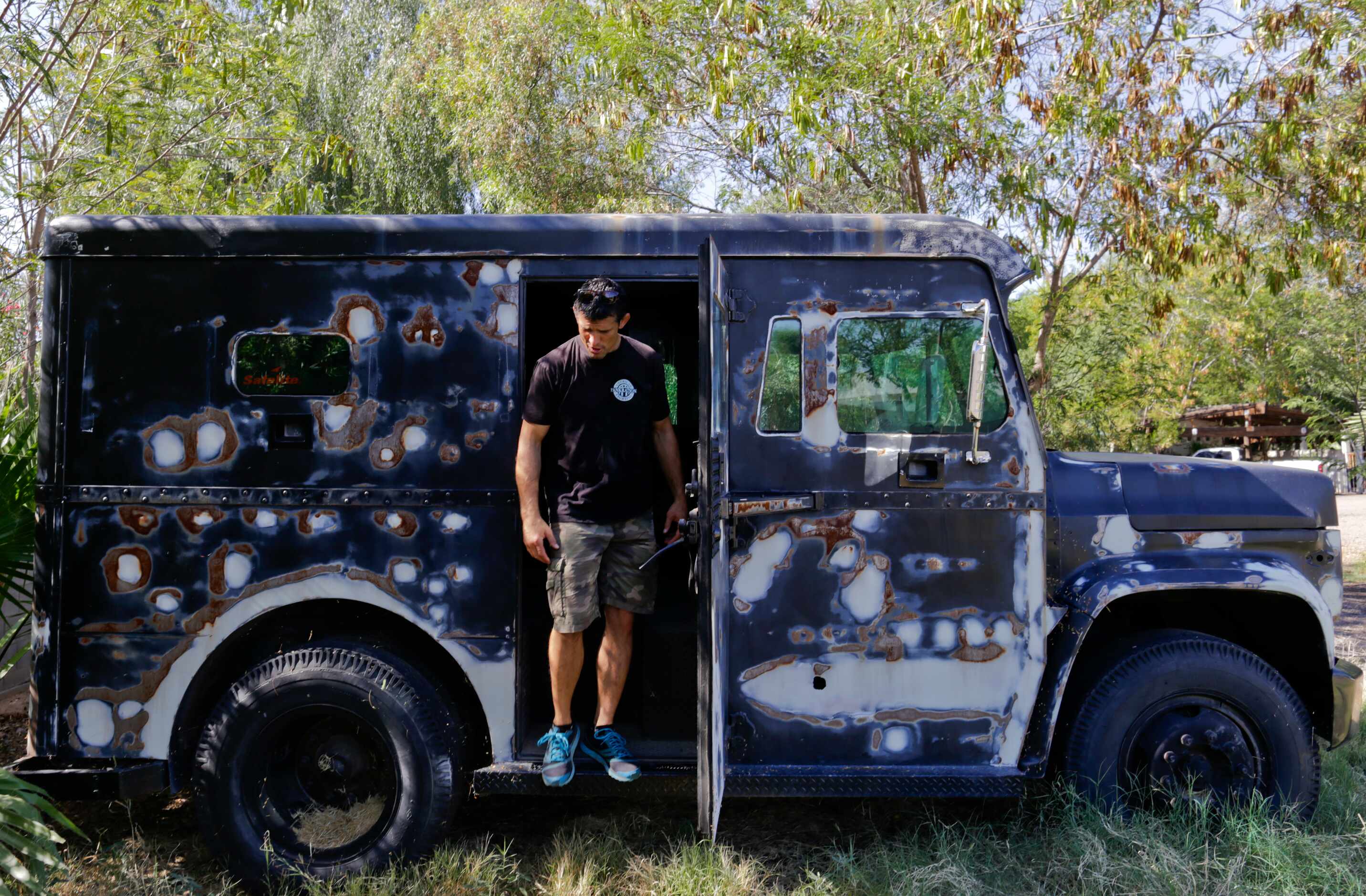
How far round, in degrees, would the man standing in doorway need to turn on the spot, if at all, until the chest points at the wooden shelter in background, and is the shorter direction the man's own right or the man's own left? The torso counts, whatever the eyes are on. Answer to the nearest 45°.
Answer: approximately 135° to the man's own left

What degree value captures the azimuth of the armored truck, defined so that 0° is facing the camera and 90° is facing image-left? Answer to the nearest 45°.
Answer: approximately 270°

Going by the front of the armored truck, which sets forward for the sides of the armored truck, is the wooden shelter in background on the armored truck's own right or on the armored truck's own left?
on the armored truck's own left

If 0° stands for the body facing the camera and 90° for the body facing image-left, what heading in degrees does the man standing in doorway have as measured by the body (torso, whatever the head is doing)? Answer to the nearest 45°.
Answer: approximately 0°
